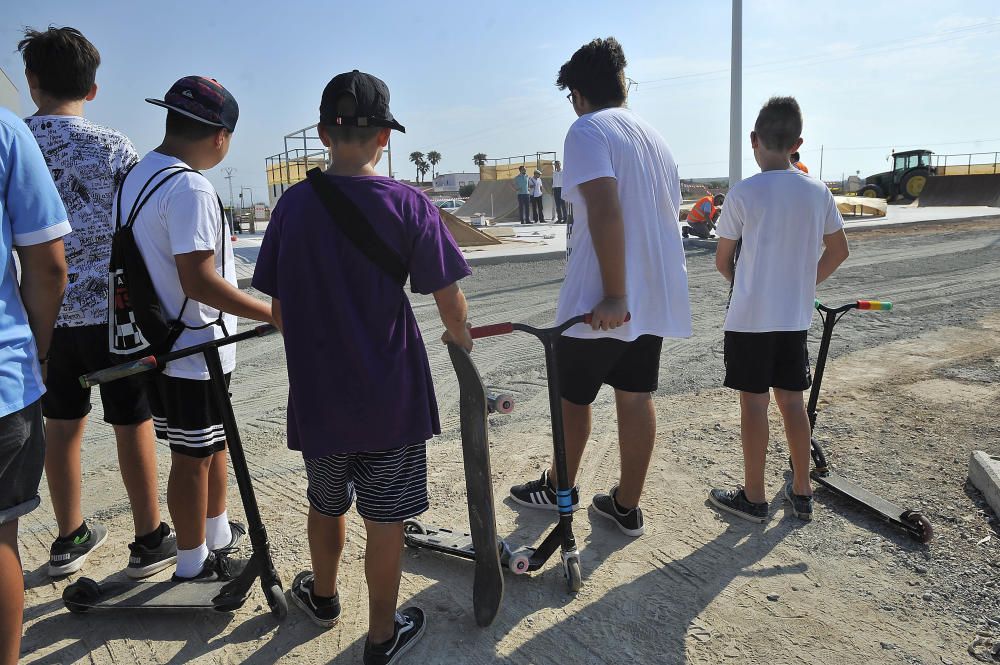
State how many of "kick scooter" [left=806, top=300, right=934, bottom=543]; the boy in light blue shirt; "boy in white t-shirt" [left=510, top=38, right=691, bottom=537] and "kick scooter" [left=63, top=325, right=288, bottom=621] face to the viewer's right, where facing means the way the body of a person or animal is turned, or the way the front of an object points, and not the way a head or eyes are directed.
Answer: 1

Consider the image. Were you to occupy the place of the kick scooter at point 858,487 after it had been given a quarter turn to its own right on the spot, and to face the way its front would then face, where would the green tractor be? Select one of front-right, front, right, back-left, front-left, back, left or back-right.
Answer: front-left

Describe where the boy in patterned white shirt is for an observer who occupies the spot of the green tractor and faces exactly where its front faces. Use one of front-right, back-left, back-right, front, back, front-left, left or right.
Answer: left

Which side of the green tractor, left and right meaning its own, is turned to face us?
left

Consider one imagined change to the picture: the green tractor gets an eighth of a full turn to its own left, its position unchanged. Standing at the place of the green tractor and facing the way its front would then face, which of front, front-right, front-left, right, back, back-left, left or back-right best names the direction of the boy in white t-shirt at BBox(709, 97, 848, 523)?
front-left

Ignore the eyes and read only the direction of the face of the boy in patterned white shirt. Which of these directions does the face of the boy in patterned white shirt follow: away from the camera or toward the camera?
away from the camera

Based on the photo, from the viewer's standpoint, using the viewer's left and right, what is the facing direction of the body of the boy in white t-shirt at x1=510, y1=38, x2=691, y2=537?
facing away from the viewer and to the left of the viewer

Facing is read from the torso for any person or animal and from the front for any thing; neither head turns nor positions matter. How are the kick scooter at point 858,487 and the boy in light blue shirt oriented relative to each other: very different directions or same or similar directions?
same or similar directions

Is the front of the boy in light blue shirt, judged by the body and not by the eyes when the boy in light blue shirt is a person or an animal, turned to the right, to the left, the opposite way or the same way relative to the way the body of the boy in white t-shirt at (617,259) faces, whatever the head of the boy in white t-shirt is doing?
the same way

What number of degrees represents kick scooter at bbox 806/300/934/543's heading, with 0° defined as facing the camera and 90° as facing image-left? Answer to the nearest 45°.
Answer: approximately 135°

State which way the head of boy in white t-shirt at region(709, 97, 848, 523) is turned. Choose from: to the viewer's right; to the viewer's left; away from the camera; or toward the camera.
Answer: away from the camera

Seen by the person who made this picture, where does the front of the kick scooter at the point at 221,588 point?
facing to the right of the viewer

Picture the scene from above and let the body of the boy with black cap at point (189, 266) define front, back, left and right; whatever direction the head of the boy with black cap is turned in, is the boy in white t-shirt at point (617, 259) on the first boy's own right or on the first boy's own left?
on the first boy's own right

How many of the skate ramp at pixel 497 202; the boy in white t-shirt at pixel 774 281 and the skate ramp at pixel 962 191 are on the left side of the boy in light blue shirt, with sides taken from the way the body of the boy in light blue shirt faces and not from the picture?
0

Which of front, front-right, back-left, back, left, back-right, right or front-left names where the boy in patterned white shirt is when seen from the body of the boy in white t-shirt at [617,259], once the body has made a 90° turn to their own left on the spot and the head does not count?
front-right

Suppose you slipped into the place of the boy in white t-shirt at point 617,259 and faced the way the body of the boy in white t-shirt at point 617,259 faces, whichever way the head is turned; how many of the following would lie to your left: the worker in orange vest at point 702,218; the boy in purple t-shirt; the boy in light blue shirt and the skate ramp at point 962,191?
2

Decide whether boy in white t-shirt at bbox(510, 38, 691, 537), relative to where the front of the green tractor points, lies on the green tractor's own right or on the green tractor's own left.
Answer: on the green tractor's own left

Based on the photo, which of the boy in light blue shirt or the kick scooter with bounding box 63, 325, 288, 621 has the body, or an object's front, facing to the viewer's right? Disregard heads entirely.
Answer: the kick scooter

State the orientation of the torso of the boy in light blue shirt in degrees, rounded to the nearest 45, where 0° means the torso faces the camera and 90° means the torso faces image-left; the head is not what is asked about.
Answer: approximately 180°

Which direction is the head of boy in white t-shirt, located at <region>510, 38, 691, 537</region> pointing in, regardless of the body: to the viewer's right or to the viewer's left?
to the viewer's left

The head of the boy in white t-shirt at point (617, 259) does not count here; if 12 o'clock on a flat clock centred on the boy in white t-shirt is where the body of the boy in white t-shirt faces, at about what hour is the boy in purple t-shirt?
The boy in purple t-shirt is roughly at 9 o'clock from the boy in white t-shirt.
